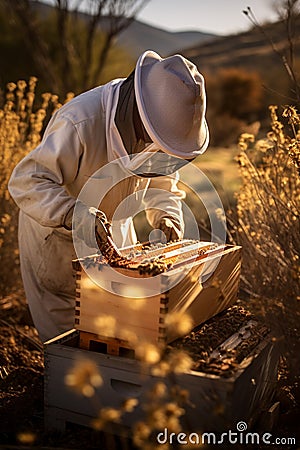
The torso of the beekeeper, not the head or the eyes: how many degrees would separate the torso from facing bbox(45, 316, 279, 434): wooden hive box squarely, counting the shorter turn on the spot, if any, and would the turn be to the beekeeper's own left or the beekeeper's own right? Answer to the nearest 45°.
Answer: approximately 45° to the beekeeper's own right

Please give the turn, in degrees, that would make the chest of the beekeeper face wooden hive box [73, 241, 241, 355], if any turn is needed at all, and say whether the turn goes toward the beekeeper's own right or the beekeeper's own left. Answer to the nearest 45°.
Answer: approximately 45° to the beekeeper's own right

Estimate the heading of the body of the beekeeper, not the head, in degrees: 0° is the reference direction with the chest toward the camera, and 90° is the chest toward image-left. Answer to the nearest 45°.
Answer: approximately 315°
